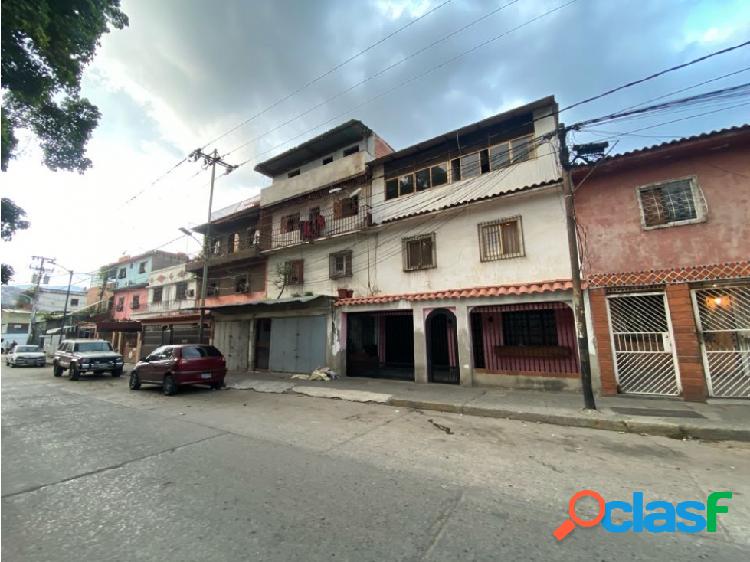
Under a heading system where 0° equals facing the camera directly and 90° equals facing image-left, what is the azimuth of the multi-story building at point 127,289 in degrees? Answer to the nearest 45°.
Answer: approximately 45°

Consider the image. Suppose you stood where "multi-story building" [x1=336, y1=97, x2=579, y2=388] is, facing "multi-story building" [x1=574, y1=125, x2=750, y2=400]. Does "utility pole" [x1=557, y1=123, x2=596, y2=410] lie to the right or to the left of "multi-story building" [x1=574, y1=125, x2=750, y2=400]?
right

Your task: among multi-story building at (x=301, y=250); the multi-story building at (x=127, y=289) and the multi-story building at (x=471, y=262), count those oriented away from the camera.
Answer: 0

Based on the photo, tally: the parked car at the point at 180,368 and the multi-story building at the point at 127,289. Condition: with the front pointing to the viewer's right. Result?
0

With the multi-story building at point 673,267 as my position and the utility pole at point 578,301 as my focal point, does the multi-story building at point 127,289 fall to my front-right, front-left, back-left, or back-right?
front-right

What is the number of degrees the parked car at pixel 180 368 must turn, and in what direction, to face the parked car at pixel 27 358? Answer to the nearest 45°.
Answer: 0° — it already faces it

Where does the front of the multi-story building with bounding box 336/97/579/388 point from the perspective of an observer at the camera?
facing the viewer and to the left of the viewer

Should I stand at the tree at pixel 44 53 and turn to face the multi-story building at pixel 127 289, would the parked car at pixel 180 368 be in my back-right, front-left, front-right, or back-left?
front-right

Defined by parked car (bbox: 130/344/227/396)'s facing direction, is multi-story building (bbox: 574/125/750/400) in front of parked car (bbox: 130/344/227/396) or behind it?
behind

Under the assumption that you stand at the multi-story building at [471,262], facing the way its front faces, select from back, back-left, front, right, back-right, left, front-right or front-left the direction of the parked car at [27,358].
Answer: front-right

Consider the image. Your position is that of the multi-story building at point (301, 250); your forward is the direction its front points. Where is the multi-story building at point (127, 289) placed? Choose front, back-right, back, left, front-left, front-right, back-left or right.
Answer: right

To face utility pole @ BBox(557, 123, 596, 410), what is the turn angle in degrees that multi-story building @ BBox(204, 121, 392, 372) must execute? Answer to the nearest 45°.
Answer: approximately 90° to its left

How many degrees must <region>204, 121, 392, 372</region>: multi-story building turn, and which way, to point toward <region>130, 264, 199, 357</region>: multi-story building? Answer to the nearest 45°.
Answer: approximately 90° to its right

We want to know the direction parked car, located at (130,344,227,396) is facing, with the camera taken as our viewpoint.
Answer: facing away from the viewer and to the left of the viewer

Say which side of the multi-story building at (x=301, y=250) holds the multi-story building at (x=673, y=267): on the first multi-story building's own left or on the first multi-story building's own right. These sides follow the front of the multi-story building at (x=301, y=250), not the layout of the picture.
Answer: on the first multi-story building's own left

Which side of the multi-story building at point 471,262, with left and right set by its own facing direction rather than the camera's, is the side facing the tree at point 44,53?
front

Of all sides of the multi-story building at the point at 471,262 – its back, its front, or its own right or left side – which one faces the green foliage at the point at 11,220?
front

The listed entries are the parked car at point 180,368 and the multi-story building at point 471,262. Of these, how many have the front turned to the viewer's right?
0
